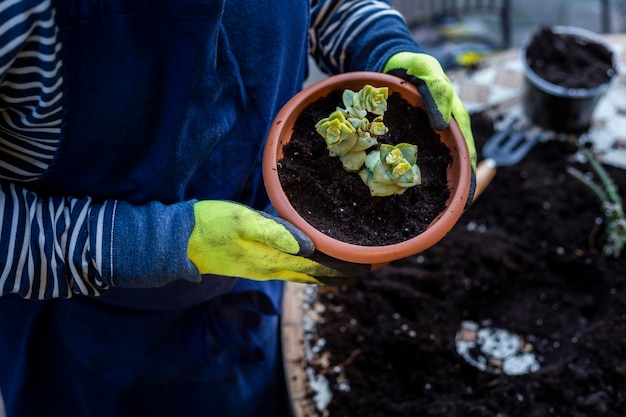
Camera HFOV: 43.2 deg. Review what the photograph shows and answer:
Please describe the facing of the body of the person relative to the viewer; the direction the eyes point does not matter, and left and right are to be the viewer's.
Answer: facing the viewer and to the right of the viewer

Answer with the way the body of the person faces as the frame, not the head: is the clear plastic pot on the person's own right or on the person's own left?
on the person's own left

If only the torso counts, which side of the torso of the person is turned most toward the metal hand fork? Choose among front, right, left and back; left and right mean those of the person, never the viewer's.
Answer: left

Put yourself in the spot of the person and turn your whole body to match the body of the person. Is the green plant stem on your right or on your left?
on your left
